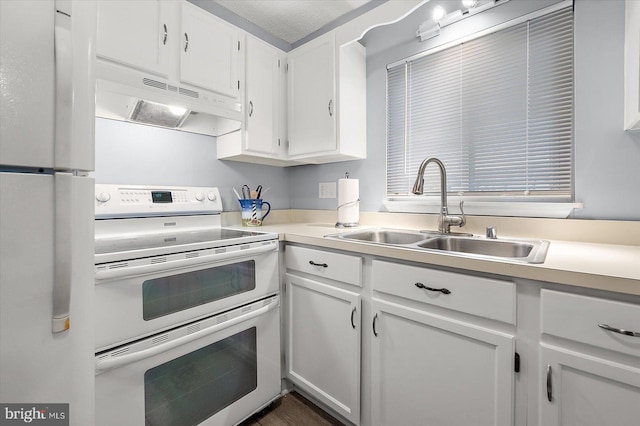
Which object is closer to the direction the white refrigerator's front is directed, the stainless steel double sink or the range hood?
the stainless steel double sink

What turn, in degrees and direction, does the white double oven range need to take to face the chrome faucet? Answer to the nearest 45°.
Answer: approximately 45° to its left

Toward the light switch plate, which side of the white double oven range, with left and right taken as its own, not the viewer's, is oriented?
left

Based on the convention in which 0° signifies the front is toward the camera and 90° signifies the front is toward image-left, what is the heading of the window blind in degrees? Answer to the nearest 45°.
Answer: approximately 45°

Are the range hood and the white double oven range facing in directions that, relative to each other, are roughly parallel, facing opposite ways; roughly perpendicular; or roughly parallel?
roughly parallel

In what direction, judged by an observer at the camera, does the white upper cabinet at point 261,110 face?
facing the viewer and to the right of the viewer

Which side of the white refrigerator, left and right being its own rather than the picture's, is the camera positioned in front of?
front

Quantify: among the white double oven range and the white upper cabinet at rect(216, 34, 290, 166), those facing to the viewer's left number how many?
0

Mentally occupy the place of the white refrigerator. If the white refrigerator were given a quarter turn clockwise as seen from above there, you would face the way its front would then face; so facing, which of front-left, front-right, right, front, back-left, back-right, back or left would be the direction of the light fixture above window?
back

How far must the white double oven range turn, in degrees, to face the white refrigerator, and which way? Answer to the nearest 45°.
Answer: approximately 90° to its right
